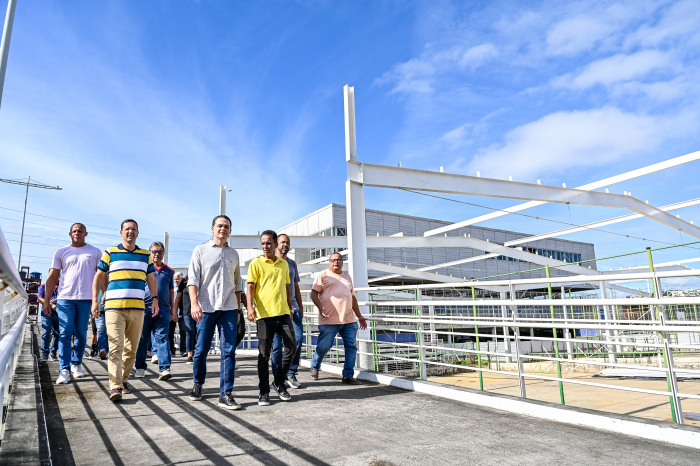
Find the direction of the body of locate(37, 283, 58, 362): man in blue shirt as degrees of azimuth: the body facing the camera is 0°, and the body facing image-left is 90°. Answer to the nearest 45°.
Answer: approximately 0°

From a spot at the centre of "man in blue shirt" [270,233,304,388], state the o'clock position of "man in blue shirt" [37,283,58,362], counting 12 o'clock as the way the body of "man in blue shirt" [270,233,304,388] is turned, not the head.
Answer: "man in blue shirt" [37,283,58,362] is roughly at 4 o'clock from "man in blue shirt" [270,233,304,388].

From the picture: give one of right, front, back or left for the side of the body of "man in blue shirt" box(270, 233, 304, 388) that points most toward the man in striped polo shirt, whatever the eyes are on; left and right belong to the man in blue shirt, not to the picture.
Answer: right

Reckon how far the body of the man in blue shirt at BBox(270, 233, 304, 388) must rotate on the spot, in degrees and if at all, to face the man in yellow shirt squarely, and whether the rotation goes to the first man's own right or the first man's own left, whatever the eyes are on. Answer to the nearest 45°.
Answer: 0° — they already face them

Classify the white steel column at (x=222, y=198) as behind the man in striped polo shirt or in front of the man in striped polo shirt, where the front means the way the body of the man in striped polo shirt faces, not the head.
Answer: behind

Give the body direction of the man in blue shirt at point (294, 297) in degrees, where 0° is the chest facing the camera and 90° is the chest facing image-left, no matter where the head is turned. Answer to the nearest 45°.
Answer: approximately 0°

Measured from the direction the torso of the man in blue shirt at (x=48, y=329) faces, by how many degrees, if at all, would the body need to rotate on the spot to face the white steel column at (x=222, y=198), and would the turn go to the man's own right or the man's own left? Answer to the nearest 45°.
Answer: approximately 135° to the man's own left

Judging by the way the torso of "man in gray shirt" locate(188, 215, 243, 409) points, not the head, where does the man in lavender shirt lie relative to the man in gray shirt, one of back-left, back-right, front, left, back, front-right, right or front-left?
back-right
